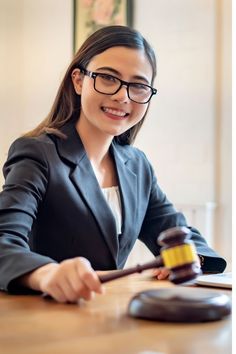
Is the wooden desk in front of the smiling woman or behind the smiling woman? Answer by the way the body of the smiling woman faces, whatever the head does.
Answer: in front

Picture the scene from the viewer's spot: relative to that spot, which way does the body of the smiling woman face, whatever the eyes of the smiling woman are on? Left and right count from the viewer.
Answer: facing the viewer and to the right of the viewer
